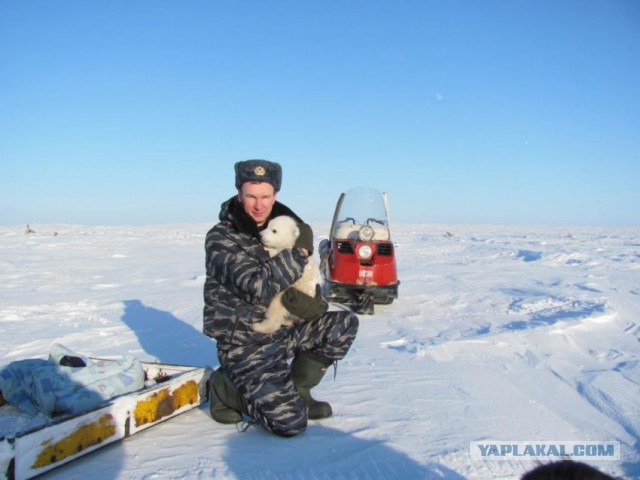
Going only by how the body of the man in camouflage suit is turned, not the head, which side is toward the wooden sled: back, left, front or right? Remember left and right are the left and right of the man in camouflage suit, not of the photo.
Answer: right

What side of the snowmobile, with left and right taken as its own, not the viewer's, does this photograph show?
front

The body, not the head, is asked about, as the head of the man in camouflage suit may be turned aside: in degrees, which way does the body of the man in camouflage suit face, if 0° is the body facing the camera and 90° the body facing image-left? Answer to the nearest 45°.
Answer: approximately 315°

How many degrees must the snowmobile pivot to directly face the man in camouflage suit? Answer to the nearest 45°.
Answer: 0° — it already faces them

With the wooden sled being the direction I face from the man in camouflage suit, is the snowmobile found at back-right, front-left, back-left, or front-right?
back-right

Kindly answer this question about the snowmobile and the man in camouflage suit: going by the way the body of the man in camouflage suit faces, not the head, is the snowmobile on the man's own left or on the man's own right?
on the man's own left

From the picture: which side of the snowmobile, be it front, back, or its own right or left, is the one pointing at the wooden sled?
front

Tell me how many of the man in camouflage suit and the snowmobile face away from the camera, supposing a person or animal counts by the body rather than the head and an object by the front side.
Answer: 0
